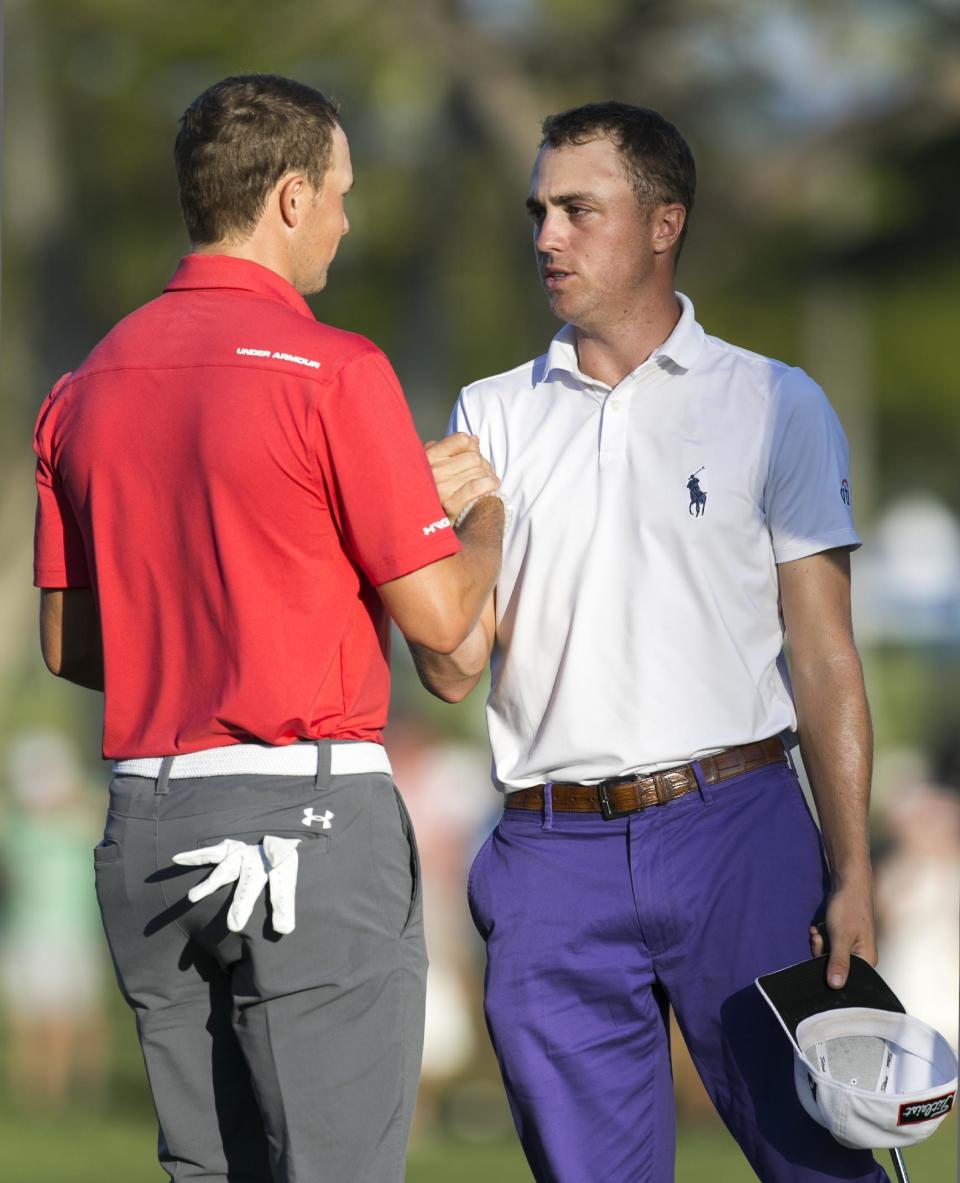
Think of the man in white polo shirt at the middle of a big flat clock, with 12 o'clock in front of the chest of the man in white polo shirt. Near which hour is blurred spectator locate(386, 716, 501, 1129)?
The blurred spectator is roughly at 4 o'clock from the man in white polo shirt.

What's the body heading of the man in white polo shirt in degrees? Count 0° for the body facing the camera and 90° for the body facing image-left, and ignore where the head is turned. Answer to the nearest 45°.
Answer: approximately 45°

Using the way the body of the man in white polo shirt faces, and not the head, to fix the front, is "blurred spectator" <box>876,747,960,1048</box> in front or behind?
behind

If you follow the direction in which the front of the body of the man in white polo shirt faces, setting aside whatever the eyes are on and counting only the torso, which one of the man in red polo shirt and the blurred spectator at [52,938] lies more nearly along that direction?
the man in red polo shirt

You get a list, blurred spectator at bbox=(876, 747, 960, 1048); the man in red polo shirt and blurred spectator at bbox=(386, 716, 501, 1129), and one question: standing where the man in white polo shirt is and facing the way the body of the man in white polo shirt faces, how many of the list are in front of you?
1

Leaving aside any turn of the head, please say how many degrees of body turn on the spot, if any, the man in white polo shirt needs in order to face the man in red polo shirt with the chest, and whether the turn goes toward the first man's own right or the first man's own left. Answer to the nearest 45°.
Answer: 0° — they already face them

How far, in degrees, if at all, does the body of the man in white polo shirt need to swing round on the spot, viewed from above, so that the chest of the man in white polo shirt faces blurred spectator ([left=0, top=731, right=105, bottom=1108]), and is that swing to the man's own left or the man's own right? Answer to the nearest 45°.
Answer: approximately 90° to the man's own right

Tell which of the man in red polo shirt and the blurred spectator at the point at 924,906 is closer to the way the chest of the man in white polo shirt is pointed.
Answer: the man in red polo shirt
